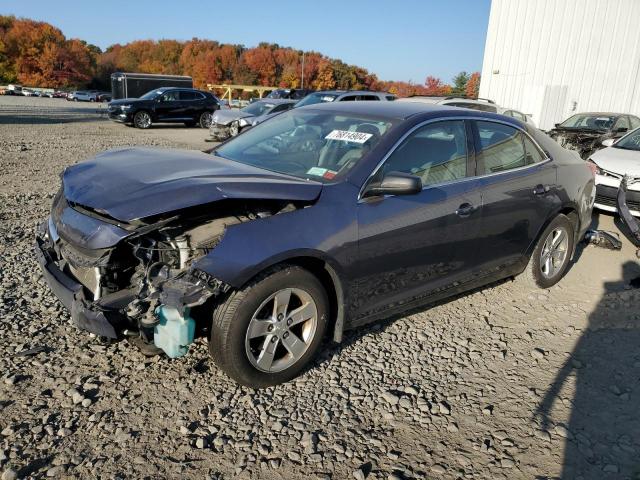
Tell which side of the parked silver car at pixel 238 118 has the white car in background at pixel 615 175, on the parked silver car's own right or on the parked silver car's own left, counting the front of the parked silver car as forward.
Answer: on the parked silver car's own left

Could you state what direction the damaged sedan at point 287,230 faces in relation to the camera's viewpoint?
facing the viewer and to the left of the viewer

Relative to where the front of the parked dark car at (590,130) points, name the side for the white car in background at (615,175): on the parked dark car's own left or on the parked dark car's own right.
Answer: on the parked dark car's own left

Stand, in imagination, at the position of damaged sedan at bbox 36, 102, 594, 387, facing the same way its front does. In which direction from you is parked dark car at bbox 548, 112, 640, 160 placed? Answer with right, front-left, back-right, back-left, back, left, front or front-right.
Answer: back

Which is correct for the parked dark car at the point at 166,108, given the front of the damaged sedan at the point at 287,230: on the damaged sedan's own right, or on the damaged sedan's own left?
on the damaged sedan's own right

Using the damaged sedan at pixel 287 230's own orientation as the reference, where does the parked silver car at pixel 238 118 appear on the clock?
The parked silver car is roughly at 4 o'clock from the damaged sedan.

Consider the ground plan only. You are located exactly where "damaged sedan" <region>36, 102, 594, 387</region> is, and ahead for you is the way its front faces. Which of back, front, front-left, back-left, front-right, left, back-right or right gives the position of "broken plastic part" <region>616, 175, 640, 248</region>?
back

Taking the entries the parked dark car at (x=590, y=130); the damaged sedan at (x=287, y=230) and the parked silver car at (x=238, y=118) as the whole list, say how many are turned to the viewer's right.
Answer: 0
